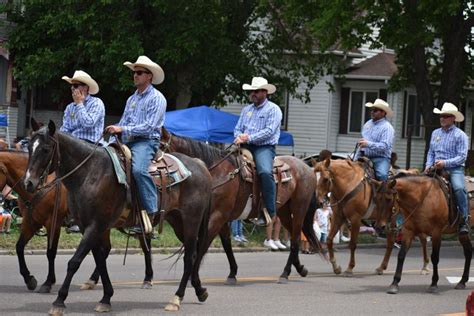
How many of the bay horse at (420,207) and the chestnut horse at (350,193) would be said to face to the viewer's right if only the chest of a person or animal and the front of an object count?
0

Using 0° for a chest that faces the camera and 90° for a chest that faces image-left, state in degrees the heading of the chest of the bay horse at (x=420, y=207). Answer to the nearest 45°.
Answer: approximately 45°

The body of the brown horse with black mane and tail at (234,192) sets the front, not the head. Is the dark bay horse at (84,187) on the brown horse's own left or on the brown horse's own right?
on the brown horse's own left

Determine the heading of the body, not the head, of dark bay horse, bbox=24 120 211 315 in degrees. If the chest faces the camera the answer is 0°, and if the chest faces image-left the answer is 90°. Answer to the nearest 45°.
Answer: approximately 45°

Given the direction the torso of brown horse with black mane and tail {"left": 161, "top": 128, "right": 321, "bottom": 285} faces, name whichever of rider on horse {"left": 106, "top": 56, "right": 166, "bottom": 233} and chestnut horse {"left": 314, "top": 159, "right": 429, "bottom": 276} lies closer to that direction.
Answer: the rider on horse

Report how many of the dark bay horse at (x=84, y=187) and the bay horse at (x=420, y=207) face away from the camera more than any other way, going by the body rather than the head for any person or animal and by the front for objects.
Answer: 0

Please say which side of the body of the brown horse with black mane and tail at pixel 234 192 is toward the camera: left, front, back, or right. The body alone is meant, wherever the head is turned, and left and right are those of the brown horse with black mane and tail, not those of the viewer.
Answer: left

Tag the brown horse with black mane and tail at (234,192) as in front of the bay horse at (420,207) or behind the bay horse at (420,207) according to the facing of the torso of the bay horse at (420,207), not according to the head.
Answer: in front

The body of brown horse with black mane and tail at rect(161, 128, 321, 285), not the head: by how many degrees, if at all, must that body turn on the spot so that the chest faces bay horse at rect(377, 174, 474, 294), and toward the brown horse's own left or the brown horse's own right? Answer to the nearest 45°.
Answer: approximately 180°

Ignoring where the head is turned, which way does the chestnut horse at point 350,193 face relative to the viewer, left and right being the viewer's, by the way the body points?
facing the viewer and to the left of the viewer
